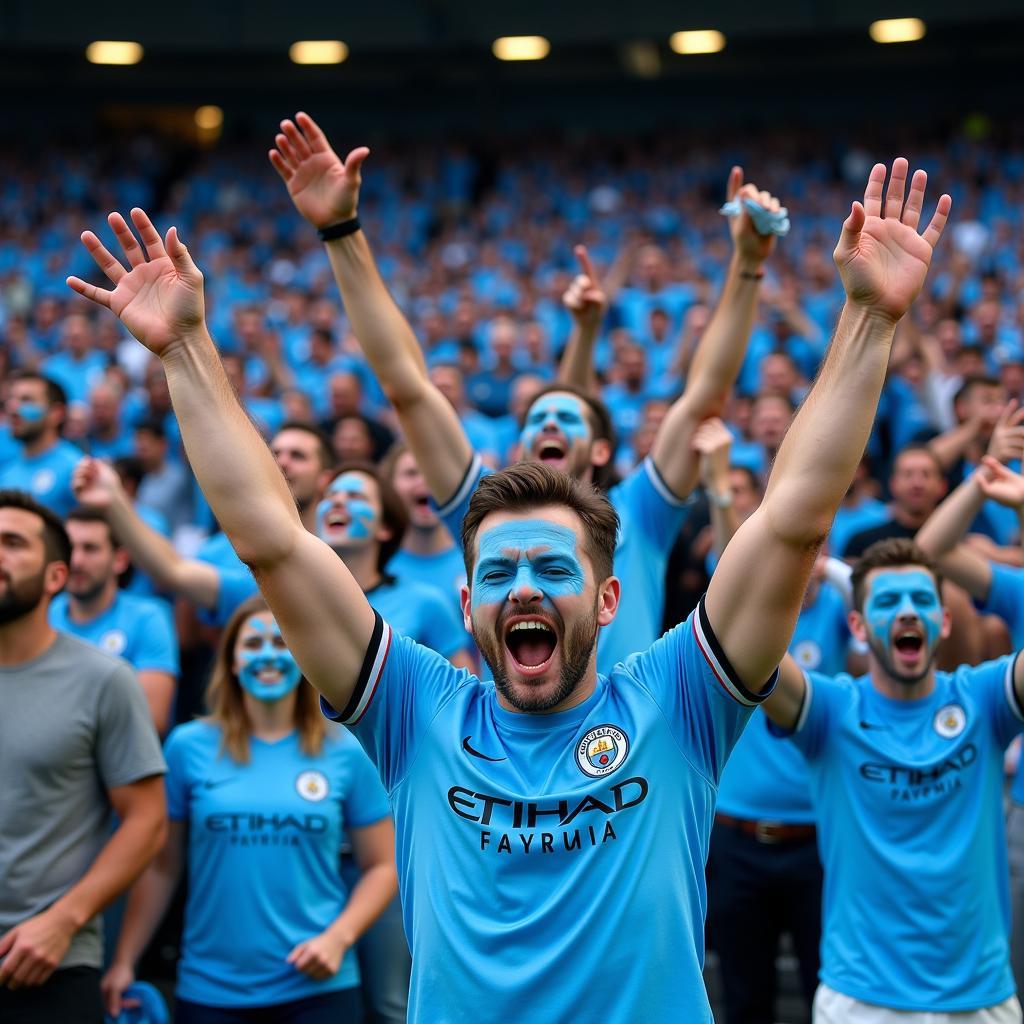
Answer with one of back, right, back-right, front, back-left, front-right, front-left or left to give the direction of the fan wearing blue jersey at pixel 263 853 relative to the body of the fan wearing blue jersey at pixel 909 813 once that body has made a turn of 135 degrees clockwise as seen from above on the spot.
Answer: front-left

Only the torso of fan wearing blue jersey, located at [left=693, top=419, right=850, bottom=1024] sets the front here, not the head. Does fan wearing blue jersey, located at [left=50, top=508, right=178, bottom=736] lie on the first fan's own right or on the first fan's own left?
on the first fan's own right

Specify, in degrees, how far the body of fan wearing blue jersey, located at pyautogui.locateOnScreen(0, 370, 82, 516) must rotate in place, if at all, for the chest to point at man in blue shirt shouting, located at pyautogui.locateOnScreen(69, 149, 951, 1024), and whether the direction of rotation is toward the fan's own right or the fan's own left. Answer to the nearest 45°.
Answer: approximately 45° to the fan's own left

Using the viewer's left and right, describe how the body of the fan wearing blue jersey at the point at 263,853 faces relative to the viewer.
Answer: facing the viewer

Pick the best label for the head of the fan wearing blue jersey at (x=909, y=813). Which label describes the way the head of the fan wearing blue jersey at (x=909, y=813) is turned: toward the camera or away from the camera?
toward the camera

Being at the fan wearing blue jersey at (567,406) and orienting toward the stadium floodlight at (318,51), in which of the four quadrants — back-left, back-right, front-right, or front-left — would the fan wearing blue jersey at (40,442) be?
front-left

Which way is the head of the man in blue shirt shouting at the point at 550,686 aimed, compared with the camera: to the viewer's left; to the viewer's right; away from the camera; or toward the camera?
toward the camera

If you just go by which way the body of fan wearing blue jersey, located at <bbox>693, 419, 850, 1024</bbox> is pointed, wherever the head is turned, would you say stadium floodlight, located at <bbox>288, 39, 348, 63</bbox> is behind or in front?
behind

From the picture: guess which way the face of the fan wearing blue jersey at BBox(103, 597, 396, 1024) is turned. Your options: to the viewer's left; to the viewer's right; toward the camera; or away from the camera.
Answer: toward the camera

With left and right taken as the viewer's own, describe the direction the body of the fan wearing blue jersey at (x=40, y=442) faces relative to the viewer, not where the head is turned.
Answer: facing the viewer and to the left of the viewer

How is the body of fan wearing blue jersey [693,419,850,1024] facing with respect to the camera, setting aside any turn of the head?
toward the camera

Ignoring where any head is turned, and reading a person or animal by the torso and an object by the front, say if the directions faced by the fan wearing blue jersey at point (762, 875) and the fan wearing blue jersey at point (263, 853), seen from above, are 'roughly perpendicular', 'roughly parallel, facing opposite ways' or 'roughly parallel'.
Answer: roughly parallel
